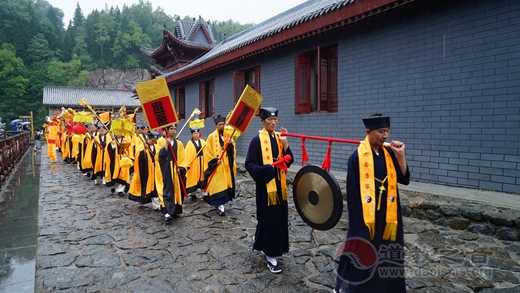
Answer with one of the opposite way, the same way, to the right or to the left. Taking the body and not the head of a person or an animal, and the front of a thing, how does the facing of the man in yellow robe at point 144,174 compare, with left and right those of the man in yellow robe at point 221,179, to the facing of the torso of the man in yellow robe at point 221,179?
the same way

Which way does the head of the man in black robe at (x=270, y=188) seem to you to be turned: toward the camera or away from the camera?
toward the camera

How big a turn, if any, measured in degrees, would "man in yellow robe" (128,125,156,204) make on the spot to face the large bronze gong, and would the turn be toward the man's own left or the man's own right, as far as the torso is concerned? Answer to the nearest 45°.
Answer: approximately 45° to the man's own right

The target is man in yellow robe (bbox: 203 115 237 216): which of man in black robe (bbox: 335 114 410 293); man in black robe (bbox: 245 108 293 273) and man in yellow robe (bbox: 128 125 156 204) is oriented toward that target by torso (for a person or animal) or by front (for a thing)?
man in yellow robe (bbox: 128 125 156 204)

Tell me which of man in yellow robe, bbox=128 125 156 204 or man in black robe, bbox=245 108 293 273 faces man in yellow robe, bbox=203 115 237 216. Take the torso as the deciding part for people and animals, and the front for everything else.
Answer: man in yellow robe, bbox=128 125 156 204

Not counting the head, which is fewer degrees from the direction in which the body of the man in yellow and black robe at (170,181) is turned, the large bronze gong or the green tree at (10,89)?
the large bronze gong

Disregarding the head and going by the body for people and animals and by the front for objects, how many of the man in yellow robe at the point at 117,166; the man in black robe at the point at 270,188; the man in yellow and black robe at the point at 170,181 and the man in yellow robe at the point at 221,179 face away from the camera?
0

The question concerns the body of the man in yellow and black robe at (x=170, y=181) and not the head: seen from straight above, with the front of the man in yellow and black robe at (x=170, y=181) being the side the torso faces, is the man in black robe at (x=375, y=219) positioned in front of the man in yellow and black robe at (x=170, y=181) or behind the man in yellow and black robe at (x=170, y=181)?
in front

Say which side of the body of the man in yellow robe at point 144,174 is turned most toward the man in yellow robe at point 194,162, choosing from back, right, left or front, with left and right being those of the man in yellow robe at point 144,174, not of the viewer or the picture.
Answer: left

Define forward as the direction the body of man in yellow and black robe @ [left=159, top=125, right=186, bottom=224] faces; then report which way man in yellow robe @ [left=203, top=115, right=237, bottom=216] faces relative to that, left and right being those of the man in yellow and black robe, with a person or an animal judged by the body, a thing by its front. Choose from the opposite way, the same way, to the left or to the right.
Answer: the same way

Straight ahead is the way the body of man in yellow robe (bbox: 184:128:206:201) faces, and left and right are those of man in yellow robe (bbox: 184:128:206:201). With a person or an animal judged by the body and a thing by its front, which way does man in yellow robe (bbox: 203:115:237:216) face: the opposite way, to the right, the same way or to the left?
the same way

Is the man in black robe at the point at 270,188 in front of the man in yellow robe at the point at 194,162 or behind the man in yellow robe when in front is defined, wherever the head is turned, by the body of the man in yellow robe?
in front

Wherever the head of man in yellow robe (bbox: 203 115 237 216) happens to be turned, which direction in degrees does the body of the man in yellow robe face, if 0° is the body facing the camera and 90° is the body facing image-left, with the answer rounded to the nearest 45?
approximately 315°

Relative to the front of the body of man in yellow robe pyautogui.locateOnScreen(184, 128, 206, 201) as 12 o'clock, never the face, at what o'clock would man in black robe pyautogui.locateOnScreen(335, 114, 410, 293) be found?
The man in black robe is roughly at 1 o'clock from the man in yellow robe.

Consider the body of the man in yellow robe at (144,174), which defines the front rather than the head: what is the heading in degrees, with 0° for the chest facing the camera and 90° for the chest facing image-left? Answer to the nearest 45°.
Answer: approximately 315°

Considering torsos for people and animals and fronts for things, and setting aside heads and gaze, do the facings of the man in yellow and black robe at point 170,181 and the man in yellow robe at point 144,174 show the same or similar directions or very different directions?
same or similar directions

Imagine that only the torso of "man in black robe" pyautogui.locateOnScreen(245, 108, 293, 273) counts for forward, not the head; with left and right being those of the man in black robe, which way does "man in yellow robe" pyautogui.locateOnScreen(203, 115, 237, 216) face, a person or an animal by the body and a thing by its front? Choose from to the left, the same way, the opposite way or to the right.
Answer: the same way
